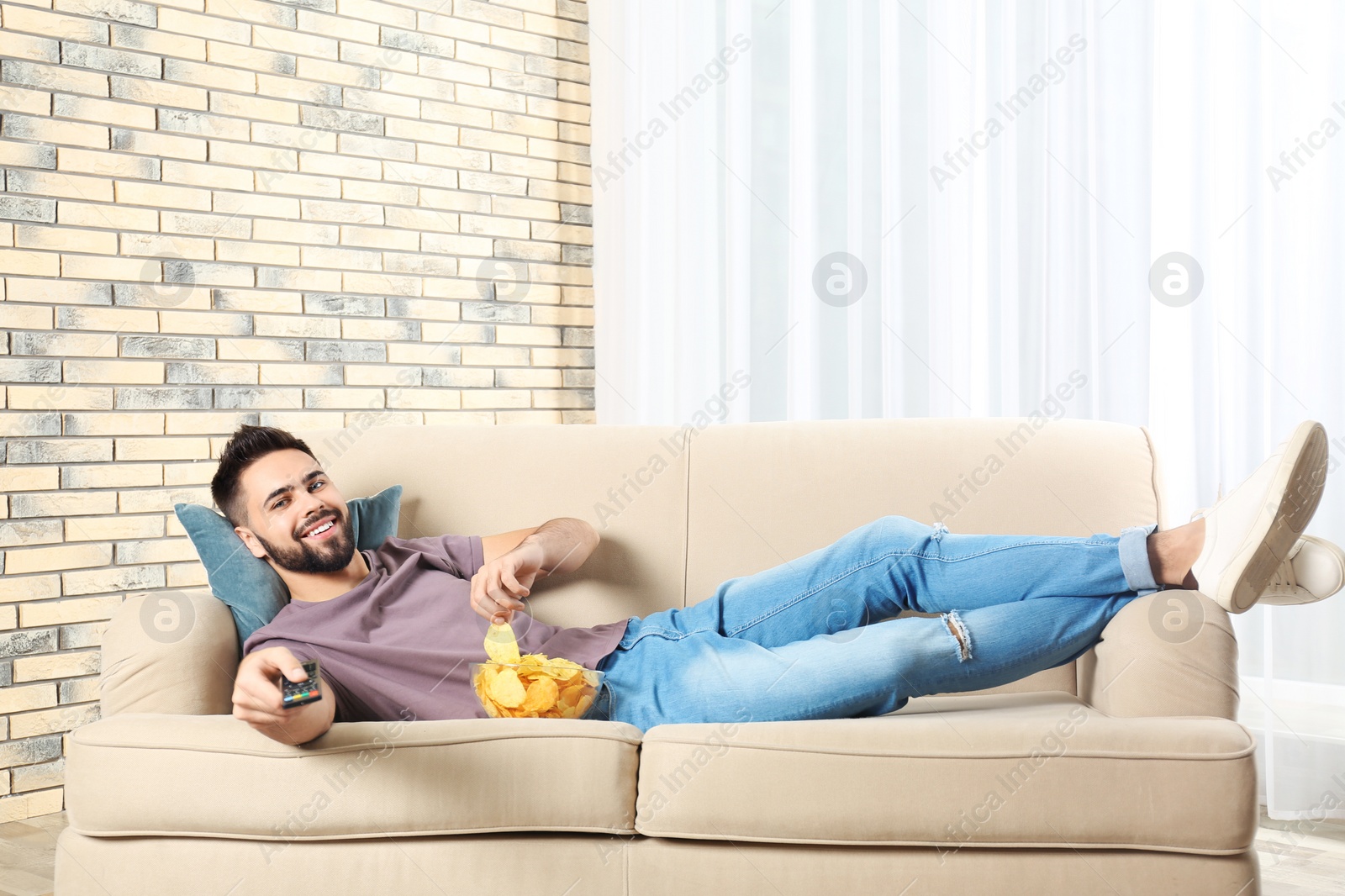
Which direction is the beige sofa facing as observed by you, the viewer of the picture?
facing the viewer
